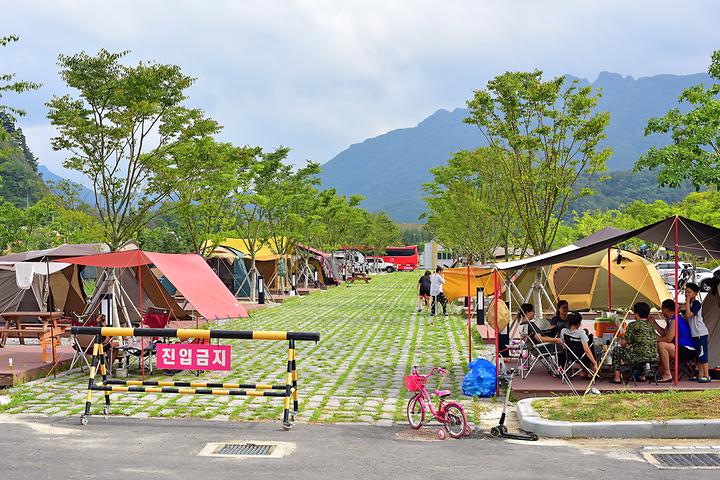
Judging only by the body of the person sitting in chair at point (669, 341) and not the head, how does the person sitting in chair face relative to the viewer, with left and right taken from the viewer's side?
facing to the left of the viewer

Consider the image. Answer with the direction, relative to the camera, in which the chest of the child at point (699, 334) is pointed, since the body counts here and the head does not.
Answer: to the viewer's left

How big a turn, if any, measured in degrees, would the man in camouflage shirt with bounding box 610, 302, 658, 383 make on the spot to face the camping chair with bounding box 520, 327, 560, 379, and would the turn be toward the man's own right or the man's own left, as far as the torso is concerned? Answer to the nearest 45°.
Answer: approximately 45° to the man's own left

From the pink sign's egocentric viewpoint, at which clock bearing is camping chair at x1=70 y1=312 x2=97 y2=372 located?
The camping chair is roughly at 5 o'clock from the pink sign.

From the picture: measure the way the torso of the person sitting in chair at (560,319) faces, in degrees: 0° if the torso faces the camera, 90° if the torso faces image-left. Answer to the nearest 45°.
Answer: approximately 315°

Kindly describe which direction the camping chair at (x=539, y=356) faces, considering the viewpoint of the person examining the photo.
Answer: facing to the right of the viewer

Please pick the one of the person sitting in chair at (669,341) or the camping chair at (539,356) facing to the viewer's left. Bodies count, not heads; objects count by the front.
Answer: the person sitting in chair

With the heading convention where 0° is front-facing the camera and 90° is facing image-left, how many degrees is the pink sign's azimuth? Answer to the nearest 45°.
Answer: approximately 0°

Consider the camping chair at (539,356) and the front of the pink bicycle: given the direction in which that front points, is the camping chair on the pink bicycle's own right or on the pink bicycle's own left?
on the pink bicycle's own right
